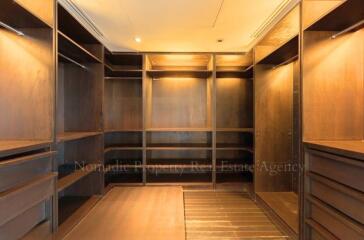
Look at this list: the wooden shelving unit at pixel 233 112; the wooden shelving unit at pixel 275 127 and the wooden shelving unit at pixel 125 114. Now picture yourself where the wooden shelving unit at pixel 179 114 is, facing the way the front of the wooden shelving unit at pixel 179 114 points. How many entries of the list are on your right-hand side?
1

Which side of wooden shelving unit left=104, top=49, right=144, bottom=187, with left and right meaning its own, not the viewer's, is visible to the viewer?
front

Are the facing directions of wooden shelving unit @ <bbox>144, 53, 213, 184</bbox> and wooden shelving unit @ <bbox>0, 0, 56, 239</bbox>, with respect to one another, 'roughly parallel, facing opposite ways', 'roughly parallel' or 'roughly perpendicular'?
roughly perpendicular

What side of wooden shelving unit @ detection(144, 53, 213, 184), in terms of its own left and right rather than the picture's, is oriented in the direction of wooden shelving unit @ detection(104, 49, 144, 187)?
right

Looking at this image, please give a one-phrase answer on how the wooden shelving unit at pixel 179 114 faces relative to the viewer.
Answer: facing the viewer

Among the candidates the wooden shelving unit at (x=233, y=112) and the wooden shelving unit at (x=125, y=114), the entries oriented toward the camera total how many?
2

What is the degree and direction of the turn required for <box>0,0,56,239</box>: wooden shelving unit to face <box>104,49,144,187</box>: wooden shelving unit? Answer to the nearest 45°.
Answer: approximately 90° to its left

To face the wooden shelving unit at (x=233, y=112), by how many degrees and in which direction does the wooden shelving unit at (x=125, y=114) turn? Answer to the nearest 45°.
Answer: approximately 90° to its left

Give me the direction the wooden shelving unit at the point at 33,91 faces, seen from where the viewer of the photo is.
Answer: facing the viewer and to the right of the viewer

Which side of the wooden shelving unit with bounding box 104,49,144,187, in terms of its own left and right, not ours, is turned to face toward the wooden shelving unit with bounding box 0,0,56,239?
front

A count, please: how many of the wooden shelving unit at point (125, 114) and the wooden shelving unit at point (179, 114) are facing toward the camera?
2

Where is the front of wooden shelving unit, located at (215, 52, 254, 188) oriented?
toward the camera

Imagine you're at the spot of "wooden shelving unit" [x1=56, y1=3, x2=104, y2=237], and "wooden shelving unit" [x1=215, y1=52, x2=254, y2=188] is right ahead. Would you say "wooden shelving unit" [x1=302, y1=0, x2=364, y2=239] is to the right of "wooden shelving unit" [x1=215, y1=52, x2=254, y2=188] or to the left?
right

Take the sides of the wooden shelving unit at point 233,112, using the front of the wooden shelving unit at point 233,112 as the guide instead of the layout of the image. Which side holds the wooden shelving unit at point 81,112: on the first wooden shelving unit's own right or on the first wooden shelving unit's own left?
on the first wooden shelving unit's own right

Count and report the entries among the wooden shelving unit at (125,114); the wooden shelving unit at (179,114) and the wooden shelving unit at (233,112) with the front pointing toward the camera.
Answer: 3

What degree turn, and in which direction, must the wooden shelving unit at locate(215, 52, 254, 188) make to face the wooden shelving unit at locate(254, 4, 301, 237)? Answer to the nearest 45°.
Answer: approximately 45° to its left

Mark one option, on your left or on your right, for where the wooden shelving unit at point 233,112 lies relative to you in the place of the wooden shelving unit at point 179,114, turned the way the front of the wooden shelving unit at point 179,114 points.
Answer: on your left

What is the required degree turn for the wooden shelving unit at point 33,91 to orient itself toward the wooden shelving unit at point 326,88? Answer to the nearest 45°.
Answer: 0° — it already faces it
